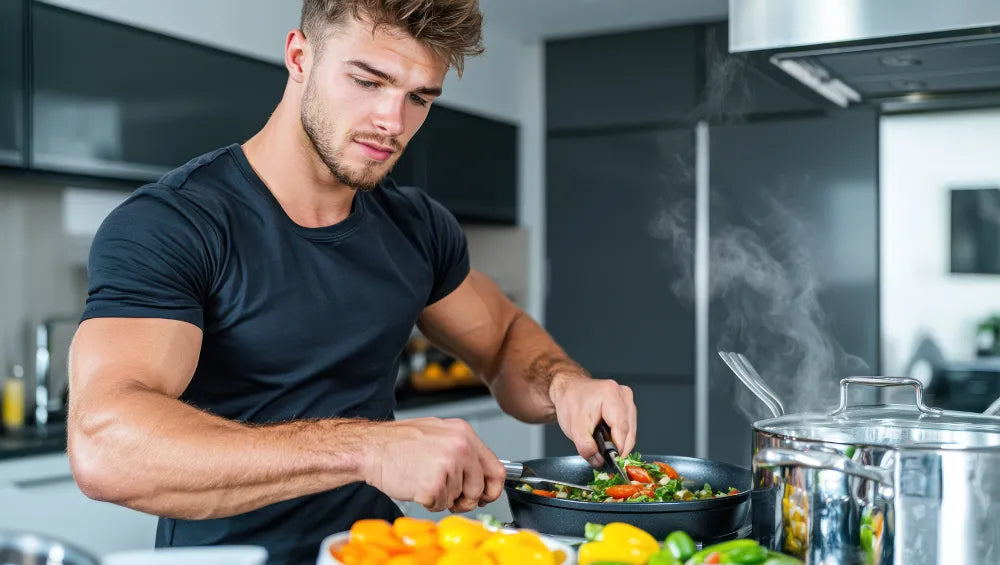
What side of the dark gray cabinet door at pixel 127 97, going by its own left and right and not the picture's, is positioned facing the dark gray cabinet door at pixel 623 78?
left

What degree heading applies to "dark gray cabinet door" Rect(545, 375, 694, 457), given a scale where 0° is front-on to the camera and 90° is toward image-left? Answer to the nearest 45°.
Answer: approximately 0°

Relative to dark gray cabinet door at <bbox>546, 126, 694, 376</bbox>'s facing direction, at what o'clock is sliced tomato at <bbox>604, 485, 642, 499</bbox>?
The sliced tomato is roughly at 12 o'clock from the dark gray cabinet door.

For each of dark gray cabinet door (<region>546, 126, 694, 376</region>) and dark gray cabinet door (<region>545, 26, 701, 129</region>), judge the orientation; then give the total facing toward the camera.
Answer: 2

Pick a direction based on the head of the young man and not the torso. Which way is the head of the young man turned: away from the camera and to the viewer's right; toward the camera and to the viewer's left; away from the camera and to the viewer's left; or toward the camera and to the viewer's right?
toward the camera and to the viewer's right

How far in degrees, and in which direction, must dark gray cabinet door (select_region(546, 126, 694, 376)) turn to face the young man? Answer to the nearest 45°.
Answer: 0° — it already faces them

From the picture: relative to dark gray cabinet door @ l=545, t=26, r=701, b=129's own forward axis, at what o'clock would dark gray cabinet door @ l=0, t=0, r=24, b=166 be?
dark gray cabinet door @ l=0, t=0, r=24, b=166 is roughly at 1 o'clock from dark gray cabinet door @ l=545, t=26, r=701, b=129.

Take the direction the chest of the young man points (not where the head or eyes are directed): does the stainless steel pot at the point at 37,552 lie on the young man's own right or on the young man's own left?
on the young man's own right

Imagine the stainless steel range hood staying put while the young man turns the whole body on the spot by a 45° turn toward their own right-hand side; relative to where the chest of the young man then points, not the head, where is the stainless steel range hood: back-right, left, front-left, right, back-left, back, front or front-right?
left

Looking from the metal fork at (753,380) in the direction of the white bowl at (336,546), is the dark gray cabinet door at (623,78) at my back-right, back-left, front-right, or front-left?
back-right

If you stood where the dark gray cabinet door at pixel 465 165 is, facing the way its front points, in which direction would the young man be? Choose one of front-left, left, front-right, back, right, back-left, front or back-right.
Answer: front-right

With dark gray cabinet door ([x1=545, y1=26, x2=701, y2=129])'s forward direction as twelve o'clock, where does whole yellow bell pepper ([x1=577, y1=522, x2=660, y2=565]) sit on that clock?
The whole yellow bell pepper is roughly at 12 o'clock from the dark gray cabinet door.

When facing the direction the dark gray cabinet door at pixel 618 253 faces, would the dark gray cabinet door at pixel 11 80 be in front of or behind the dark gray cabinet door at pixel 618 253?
in front
